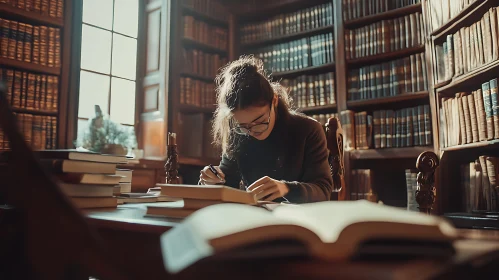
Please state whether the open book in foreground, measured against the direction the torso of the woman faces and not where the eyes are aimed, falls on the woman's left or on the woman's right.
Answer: on the woman's left

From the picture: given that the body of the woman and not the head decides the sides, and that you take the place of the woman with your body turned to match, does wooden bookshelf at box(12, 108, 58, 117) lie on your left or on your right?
on your right

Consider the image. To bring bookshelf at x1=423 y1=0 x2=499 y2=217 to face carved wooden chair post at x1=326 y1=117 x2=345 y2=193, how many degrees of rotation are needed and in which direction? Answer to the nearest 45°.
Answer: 0° — it already faces it

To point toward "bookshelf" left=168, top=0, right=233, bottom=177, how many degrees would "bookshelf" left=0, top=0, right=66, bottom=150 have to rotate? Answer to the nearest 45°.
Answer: approximately 45° to its left

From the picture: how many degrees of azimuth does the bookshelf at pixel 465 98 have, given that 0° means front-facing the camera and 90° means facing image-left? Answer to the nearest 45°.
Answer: approximately 45°

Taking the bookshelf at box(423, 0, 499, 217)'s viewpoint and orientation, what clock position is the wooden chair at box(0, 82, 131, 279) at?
The wooden chair is roughly at 11 o'clock from the bookshelf.

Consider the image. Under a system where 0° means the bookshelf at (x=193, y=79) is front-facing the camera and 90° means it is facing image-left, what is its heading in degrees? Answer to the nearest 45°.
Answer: approximately 315°

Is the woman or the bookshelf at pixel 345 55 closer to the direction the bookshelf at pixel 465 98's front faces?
the woman
